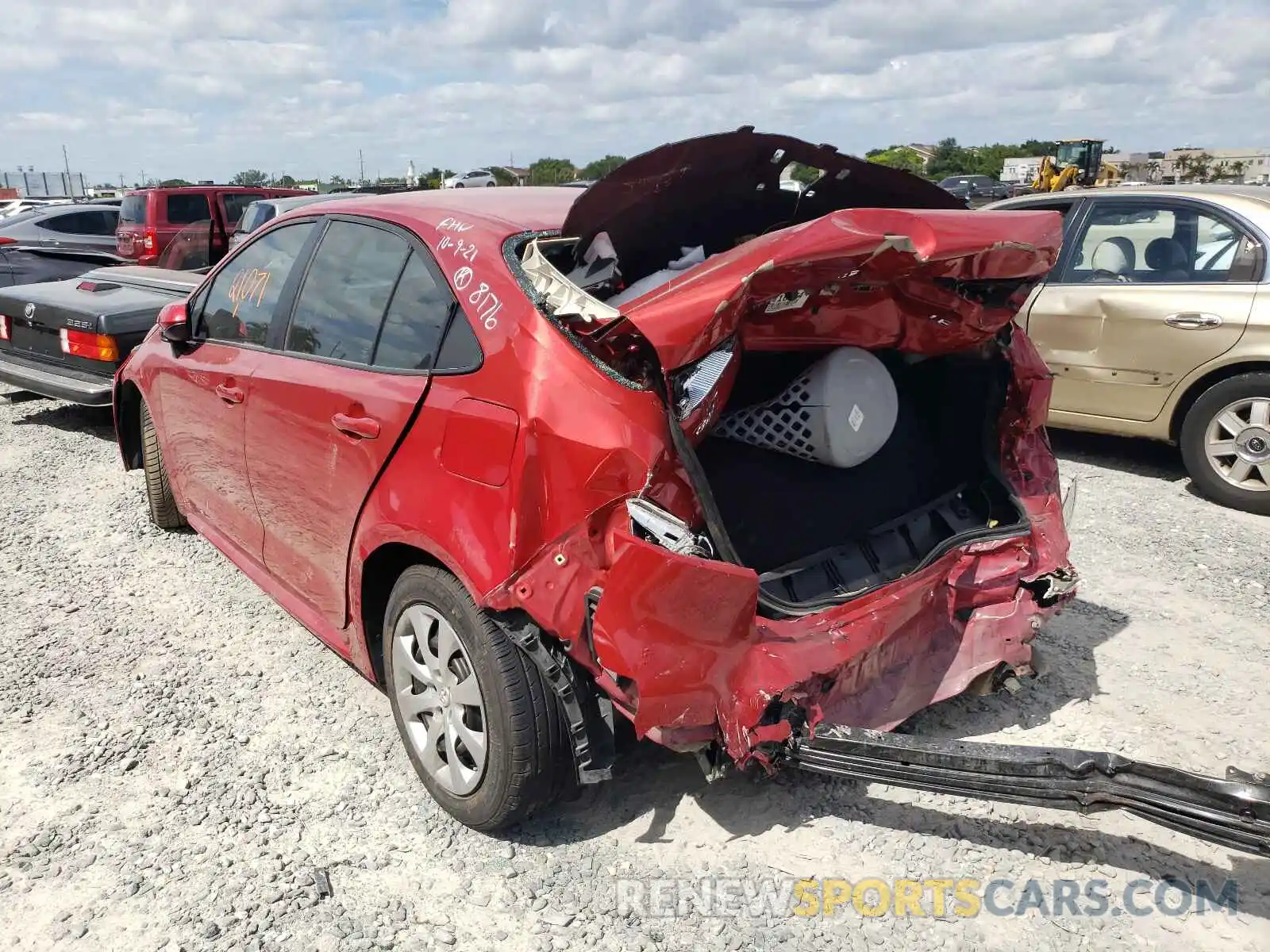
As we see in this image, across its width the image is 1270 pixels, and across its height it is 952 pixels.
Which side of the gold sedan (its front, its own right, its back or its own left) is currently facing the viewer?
left

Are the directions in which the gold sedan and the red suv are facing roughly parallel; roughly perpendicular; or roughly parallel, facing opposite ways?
roughly perpendicular

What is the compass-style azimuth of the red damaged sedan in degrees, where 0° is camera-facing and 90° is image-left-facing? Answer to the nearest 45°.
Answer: approximately 135°

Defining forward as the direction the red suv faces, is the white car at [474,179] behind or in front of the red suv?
in front

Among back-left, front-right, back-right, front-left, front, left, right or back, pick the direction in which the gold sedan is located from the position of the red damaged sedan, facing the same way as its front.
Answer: right

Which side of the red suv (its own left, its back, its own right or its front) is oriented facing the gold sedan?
right

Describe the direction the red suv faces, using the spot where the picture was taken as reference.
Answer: facing away from the viewer and to the right of the viewer

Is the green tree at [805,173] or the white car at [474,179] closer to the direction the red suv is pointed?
the white car
